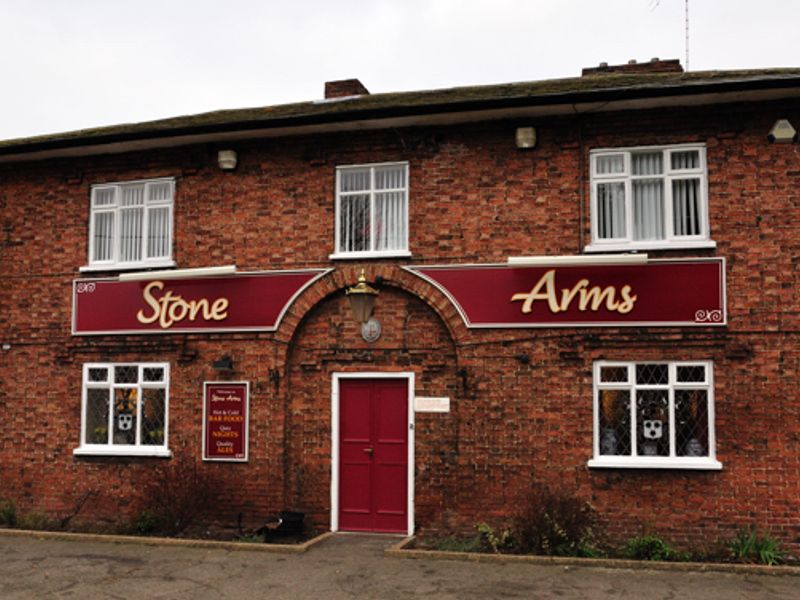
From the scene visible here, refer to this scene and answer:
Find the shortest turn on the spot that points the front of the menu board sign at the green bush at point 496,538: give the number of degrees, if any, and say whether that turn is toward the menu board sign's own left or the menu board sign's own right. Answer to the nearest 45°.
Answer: approximately 45° to the menu board sign's own left

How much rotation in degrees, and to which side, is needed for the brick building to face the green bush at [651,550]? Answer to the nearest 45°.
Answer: approximately 45° to its left

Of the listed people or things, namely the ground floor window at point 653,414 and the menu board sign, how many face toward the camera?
2

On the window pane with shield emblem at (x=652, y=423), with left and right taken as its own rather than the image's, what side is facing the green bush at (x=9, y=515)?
right

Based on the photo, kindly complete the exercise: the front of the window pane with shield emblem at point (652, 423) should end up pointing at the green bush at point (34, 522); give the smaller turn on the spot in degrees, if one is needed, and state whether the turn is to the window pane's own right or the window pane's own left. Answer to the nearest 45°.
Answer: approximately 90° to the window pane's own right
